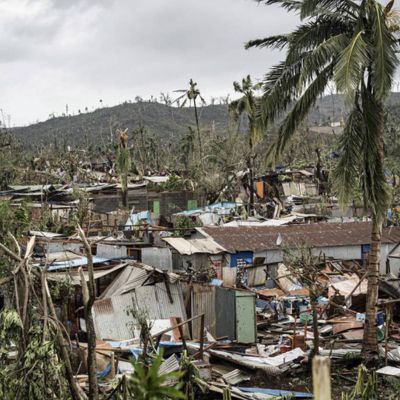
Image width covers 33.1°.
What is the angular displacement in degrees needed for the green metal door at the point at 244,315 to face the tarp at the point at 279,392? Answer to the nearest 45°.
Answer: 0° — it already faces it

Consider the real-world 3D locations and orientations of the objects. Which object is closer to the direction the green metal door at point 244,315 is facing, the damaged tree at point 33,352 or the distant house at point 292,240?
the damaged tree

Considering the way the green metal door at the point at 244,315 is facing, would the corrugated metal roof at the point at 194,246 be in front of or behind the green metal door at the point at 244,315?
behind

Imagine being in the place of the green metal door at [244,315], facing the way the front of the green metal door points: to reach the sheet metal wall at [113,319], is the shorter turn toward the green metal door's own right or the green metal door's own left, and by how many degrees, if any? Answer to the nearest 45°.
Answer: approximately 90° to the green metal door's own right

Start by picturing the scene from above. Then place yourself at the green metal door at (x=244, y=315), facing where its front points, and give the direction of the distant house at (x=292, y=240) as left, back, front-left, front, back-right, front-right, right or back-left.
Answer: back

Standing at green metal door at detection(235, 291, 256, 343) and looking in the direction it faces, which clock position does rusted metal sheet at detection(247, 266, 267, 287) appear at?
The rusted metal sheet is roughly at 6 o'clock from the green metal door.

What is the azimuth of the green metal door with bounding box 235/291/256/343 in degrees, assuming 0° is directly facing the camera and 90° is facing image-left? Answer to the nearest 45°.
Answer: approximately 0°

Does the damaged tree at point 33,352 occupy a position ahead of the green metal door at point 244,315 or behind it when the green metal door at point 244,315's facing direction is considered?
ahead

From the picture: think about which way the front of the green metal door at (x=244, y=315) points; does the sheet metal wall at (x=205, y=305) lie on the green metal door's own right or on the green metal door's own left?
on the green metal door's own right

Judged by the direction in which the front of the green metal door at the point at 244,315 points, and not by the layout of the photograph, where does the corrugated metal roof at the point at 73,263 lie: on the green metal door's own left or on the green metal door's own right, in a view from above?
on the green metal door's own right

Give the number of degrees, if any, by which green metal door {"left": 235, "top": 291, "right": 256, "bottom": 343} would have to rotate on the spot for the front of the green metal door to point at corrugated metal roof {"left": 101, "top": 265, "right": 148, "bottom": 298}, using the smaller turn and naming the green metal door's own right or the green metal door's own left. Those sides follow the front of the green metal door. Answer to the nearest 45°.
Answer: approximately 90° to the green metal door's own right

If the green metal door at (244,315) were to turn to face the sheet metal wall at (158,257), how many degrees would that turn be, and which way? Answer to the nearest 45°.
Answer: approximately 135° to its right
